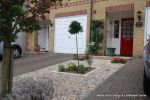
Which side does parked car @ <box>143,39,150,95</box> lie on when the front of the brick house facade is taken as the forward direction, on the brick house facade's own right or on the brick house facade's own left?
on the brick house facade's own left

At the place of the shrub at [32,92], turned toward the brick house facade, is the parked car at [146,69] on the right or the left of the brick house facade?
right

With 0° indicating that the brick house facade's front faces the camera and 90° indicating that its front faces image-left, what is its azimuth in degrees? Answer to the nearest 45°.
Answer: approximately 45°
